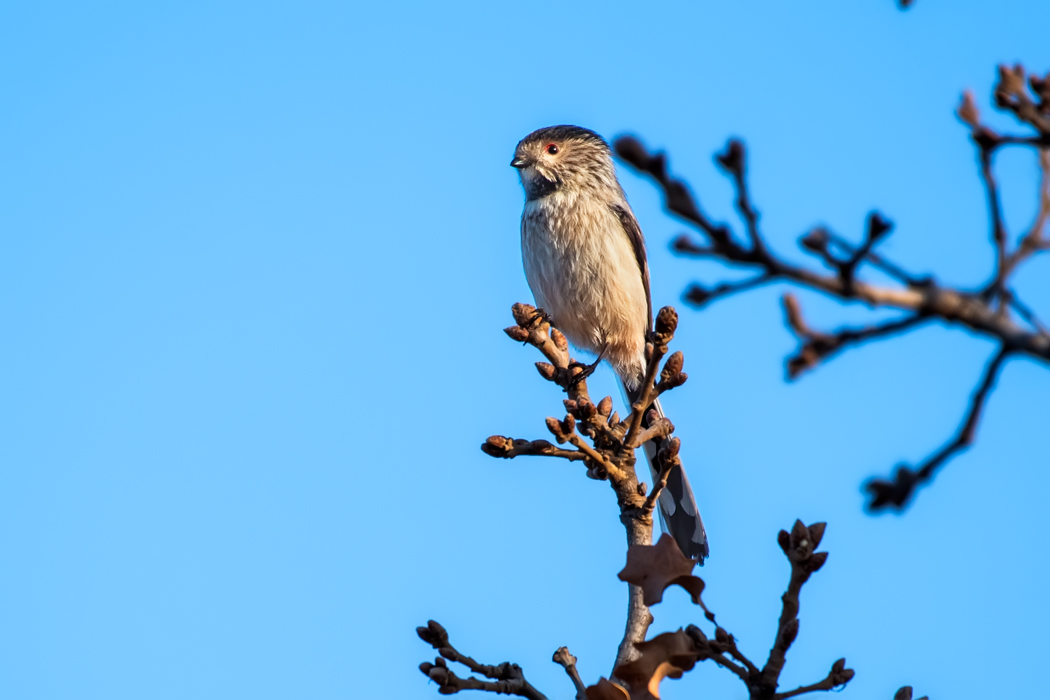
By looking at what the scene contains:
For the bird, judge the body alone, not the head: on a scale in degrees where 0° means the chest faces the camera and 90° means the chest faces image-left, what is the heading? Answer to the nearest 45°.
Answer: approximately 45°
